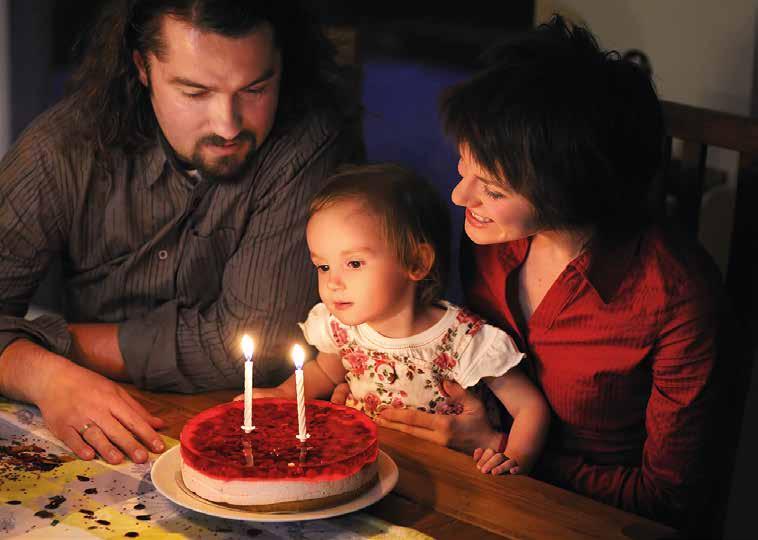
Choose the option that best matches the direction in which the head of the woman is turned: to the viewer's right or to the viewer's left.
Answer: to the viewer's left

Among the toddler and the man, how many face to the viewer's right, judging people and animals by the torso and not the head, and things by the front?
0

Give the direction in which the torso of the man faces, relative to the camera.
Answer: toward the camera

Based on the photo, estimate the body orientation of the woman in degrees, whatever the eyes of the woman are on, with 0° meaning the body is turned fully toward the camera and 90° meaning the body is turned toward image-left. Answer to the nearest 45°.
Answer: approximately 45°

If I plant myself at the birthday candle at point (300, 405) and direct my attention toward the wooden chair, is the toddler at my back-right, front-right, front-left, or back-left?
front-left

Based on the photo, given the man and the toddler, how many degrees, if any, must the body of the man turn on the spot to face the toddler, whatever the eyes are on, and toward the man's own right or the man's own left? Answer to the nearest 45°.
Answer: approximately 45° to the man's own left

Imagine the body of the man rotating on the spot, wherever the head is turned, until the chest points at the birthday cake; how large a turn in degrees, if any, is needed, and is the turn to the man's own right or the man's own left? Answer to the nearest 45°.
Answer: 0° — they already face it

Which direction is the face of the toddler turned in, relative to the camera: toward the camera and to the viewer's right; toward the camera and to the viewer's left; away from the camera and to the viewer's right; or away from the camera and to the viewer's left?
toward the camera and to the viewer's left

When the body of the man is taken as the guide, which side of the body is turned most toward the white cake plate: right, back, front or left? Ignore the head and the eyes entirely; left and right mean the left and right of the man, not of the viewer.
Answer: front

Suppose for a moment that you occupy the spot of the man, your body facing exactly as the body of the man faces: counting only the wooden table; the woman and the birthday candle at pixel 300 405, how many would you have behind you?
0

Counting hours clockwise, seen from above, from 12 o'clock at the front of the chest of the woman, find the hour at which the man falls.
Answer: The man is roughly at 2 o'clock from the woman.

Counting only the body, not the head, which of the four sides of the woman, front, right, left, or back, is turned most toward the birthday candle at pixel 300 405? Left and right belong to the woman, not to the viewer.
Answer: front

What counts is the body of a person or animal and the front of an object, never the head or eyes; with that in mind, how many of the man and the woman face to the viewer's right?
0

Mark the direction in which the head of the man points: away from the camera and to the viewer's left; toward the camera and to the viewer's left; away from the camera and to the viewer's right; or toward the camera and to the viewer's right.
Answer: toward the camera and to the viewer's right
